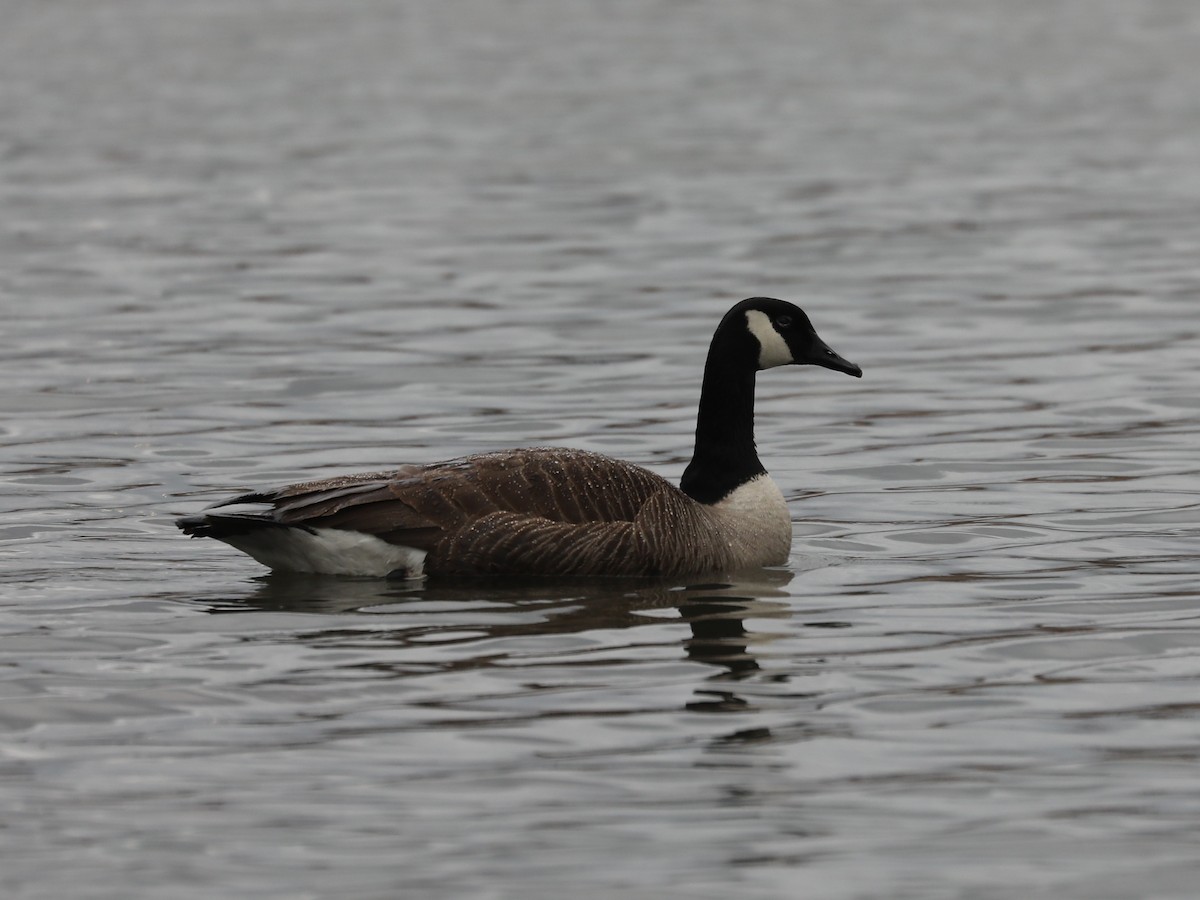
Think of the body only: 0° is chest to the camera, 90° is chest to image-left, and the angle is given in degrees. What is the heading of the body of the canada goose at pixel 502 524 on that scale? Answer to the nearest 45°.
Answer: approximately 270°
